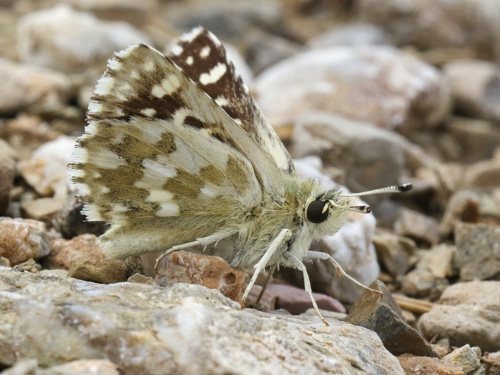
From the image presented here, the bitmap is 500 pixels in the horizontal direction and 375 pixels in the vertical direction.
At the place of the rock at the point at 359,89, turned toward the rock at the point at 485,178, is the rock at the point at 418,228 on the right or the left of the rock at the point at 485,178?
right

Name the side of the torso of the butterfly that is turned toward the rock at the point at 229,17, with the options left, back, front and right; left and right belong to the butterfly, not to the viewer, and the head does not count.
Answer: left

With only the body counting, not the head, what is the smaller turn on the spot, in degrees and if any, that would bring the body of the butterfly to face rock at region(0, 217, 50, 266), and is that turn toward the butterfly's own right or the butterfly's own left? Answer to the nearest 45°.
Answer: approximately 180°

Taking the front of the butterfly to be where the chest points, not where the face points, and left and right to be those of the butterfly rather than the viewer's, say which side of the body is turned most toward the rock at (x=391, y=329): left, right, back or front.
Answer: front

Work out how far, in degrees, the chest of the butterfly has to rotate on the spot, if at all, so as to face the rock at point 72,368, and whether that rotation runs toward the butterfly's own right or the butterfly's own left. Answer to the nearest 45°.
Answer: approximately 90° to the butterfly's own right

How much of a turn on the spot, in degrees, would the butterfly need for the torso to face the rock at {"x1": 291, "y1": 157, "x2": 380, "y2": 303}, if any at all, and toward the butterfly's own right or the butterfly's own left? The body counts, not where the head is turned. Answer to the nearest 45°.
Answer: approximately 45° to the butterfly's own left

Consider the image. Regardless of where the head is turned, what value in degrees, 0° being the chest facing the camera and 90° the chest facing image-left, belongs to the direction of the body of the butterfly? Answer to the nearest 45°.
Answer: approximately 270°

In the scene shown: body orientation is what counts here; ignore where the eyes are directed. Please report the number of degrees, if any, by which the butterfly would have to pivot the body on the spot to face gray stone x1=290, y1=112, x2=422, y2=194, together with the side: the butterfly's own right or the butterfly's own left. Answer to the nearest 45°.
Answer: approximately 45° to the butterfly's own left

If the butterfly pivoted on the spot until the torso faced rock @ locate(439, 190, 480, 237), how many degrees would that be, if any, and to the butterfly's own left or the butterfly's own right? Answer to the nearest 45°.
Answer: approximately 45° to the butterfly's own left

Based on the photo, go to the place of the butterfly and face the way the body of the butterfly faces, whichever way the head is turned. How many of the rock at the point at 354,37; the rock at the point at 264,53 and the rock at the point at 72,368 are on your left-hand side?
2

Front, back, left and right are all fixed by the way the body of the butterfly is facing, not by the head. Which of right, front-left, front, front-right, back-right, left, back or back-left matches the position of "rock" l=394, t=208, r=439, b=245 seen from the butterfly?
front-left

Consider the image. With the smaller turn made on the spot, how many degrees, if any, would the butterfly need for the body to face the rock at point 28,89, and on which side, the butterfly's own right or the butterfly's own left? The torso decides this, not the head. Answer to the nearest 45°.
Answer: approximately 135° to the butterfly's own left

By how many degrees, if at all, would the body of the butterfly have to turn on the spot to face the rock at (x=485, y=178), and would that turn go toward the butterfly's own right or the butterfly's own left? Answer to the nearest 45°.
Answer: approximately 45° to the butterfly's own left

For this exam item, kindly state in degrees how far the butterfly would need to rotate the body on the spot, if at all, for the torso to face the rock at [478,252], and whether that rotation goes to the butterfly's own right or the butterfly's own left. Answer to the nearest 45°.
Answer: approximately 45° to the butterfly's own left
